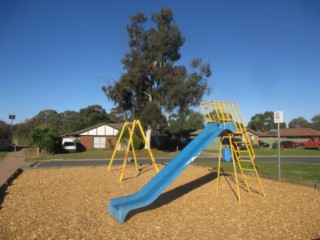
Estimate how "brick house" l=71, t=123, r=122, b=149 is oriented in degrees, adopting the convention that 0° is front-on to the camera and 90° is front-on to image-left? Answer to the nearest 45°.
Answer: approximately 0°

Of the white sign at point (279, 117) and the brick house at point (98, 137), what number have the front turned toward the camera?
2

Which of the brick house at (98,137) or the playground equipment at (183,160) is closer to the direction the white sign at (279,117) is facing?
the playground equipment

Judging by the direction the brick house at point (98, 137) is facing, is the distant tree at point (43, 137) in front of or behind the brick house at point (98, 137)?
in front

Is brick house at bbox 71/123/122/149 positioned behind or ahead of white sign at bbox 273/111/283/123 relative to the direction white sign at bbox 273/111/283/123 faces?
behind

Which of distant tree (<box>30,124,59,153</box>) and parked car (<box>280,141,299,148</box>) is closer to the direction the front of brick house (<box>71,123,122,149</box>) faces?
the distant tree

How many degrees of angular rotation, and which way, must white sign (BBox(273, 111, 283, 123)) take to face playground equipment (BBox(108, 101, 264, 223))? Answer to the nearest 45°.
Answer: approximately 45° to its right

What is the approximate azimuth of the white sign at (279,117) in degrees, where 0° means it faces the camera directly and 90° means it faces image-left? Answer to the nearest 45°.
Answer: approximately 0°

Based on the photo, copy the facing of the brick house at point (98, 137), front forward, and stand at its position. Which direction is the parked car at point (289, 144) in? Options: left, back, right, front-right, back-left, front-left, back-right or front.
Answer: left

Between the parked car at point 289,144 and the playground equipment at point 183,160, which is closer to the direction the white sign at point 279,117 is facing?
the playground equipment
